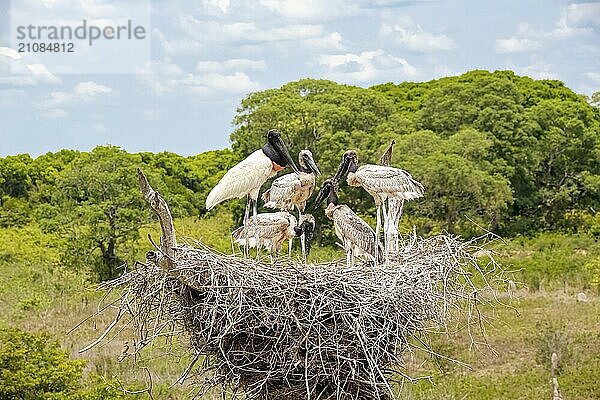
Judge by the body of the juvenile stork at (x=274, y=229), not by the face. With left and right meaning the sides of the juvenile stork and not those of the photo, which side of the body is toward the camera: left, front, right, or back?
right

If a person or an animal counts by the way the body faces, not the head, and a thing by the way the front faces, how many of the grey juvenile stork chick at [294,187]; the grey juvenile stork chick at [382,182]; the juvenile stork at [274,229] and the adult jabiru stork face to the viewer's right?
3

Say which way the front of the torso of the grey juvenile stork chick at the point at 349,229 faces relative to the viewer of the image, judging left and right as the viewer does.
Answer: facing to the left of the viewer

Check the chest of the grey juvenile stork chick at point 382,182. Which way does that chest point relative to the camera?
to the viewer's left

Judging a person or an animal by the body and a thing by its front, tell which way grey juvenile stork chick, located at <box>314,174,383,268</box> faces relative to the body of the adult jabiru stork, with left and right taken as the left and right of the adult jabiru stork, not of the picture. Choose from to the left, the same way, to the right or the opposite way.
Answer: the opposite way

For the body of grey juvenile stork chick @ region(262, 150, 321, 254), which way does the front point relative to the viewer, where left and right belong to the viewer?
facing to the right of the viewer

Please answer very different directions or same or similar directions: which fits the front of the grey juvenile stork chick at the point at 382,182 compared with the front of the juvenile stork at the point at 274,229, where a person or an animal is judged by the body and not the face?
very different directions

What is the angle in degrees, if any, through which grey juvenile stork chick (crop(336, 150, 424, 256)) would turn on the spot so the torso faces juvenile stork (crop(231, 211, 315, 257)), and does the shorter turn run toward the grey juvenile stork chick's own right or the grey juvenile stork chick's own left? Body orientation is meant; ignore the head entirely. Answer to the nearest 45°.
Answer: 0° — it already faces it

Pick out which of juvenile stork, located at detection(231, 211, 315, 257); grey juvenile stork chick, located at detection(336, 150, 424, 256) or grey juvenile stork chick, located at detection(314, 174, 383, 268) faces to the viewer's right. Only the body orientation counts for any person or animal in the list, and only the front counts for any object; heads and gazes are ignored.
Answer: the juvenile stork

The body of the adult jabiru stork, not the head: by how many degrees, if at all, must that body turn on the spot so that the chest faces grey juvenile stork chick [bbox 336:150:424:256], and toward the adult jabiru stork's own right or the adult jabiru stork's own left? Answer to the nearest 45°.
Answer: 0° — it already faces it

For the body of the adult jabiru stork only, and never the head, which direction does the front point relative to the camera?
to the viewer's right
